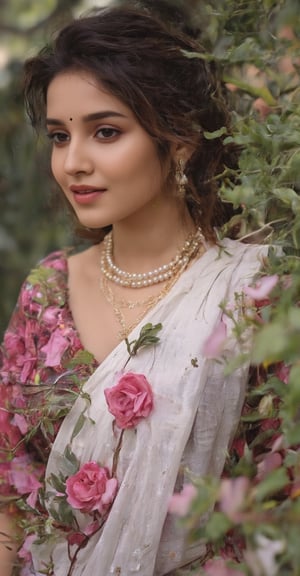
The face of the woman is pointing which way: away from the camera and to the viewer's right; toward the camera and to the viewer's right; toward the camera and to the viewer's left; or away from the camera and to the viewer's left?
toward the camera and to the viewer's left

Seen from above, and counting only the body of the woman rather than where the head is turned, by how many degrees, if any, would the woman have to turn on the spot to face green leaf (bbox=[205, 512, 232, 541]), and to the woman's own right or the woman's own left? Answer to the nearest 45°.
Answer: approximately 45° to the woman's own left

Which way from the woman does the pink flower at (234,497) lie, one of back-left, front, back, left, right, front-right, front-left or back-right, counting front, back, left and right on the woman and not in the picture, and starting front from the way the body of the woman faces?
front-left

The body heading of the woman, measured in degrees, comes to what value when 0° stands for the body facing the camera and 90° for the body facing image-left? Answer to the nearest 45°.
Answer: approximately 45°
